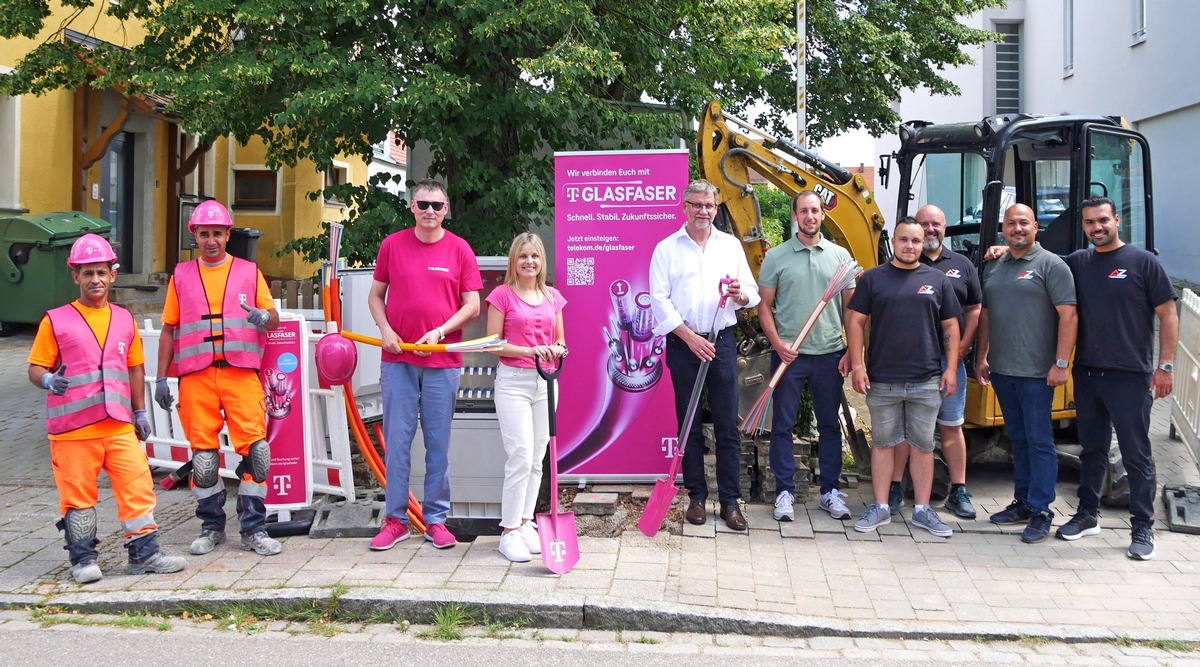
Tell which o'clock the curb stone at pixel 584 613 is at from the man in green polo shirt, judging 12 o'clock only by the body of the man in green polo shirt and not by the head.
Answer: The curb stone is roughly at 1 o'clock from the man in green polo shirt.
